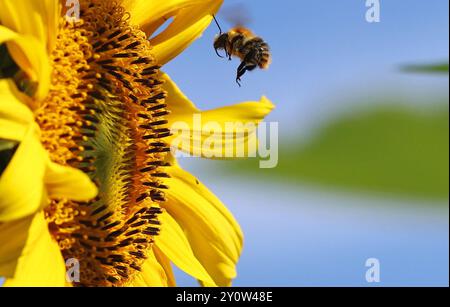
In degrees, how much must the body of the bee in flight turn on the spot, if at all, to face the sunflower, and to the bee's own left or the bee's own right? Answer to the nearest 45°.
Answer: approximately 45° to the bee's own left

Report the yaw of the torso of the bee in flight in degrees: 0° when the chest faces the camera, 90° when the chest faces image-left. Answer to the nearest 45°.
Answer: approximately 90°
